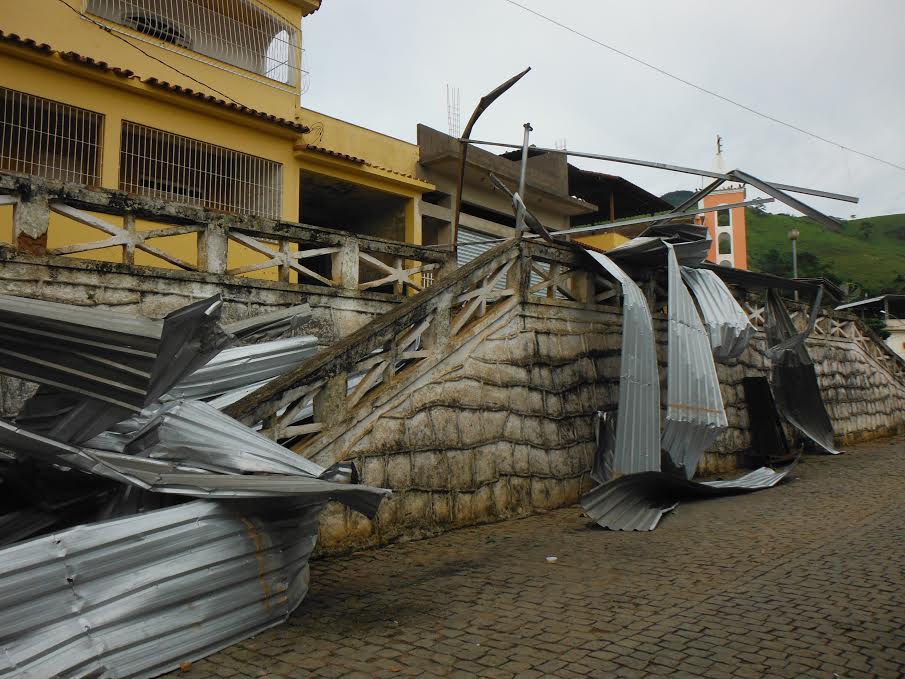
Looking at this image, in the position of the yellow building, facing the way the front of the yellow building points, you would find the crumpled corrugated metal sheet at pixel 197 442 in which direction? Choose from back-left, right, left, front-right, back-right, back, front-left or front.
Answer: front-right

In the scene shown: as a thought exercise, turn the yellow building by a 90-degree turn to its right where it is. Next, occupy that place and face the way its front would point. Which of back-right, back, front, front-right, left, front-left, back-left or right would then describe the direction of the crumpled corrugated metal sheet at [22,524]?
front-left

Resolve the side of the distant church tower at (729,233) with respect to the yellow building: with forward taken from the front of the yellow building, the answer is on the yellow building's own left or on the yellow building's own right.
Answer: on the yellow building's own left

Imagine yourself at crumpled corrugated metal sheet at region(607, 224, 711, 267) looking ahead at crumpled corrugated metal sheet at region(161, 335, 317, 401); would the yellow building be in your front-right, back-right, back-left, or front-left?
front-right

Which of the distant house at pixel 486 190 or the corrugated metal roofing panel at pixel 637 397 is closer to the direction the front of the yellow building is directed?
the corrugated metal roofing panel

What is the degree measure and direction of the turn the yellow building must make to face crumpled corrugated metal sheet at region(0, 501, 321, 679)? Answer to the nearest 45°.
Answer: approximately 45° to its right

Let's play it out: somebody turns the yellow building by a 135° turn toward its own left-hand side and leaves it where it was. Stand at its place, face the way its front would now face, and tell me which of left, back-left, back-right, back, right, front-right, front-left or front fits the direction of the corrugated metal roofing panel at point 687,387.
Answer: back-right

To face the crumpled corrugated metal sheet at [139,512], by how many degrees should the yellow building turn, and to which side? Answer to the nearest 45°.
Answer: approximately 45° to its right

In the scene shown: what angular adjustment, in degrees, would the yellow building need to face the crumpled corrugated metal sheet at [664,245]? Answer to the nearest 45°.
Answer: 0° — it already faces it

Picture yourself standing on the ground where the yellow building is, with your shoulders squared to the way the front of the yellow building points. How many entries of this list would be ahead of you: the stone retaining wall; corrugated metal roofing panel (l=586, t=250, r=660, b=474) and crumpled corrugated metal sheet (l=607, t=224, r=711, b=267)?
3

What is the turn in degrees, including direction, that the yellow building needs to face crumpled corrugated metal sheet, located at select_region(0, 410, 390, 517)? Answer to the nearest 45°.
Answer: approximately 45° to its right
